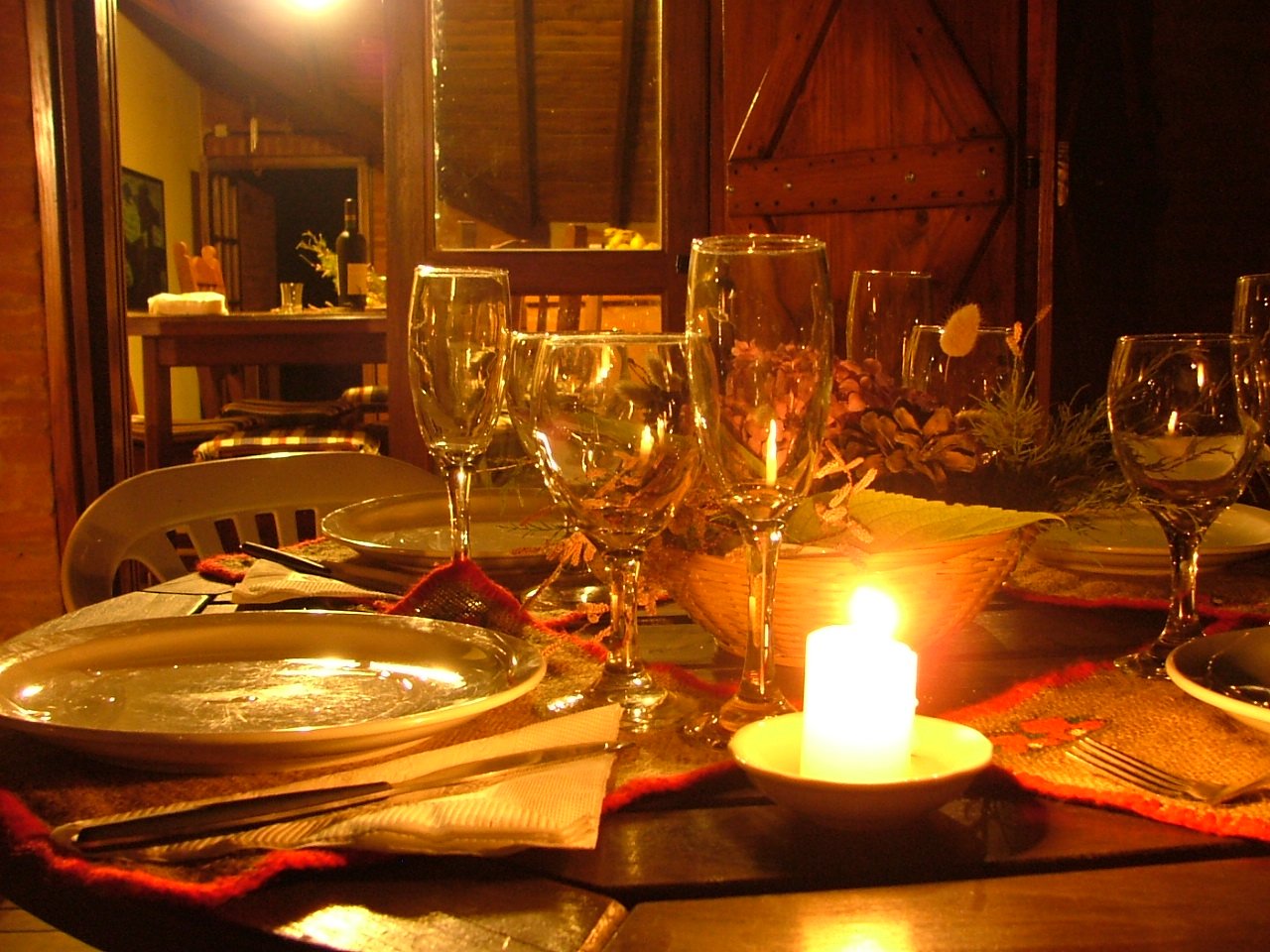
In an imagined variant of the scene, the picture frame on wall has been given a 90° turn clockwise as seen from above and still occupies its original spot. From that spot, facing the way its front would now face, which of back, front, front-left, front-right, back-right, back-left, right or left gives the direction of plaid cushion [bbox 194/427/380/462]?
front-left

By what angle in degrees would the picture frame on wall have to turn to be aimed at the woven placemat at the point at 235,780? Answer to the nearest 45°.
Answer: approximately 45° to its right

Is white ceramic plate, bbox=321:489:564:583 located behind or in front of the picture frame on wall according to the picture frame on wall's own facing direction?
in front

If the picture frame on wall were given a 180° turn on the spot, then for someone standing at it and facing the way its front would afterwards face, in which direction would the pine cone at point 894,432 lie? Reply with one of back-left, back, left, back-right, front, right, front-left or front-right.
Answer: back-left

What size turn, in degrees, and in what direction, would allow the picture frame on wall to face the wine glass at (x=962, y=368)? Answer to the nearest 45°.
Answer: approximately 45° to its right

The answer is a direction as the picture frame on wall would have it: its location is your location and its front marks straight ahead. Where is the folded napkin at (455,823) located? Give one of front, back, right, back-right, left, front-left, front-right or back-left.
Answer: front-right

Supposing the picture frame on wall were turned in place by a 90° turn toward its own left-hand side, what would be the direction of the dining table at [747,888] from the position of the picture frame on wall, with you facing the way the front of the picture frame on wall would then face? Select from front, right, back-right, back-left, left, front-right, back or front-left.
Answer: back-right

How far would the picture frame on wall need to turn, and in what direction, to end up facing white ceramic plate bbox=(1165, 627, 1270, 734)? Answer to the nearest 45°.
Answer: approximately 45° to its right

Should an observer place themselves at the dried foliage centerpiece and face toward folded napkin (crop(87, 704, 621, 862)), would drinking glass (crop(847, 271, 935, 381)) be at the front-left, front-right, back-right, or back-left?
back-right

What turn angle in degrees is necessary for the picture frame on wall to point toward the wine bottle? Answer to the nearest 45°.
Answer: approximately 45° to its right

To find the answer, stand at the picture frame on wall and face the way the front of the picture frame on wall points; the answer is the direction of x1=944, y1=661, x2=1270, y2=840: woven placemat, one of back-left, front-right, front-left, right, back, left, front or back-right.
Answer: front-right

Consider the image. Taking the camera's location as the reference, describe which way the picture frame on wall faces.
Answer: facing the viewer and to the right of the viewer

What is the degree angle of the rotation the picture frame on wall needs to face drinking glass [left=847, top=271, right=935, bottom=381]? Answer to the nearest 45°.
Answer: approximately 45° to its right

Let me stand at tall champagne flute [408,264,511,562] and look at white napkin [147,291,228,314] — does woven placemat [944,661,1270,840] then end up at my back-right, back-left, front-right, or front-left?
back-right

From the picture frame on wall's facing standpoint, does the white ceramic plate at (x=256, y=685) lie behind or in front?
in front
